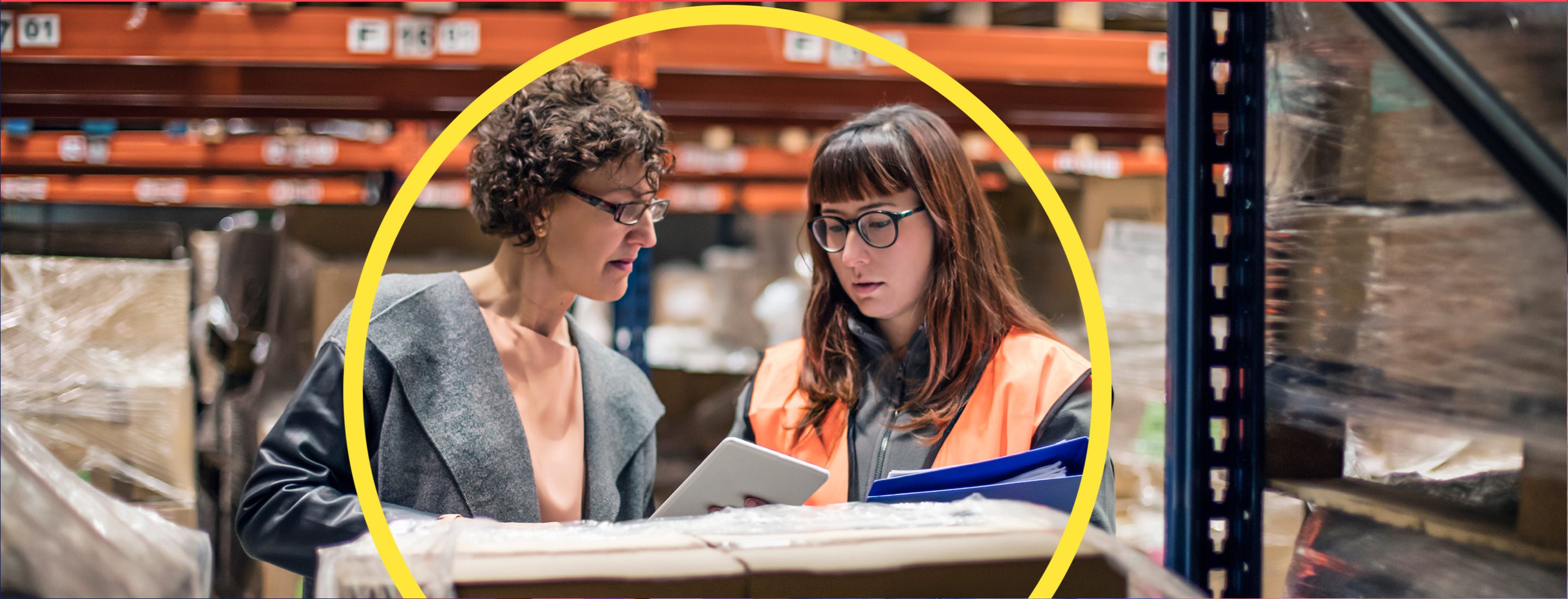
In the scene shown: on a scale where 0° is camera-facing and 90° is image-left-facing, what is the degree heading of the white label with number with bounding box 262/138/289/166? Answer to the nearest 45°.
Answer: approximately 0°

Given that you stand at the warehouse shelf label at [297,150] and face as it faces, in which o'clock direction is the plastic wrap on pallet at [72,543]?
The plastic wrap on pallet is roughly at 12 o'clock from the warehouse shelf label.

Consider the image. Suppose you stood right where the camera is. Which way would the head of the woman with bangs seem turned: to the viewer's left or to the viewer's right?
to the viewer's left

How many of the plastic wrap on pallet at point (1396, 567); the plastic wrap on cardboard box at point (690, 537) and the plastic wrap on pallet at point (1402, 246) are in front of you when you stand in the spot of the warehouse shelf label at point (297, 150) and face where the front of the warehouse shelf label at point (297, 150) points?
3

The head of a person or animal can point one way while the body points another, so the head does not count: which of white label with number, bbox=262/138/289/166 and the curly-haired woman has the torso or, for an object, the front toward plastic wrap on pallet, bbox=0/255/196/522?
the white label with number

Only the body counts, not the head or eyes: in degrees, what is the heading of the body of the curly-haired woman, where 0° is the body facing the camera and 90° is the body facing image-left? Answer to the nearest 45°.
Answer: approximately 315°

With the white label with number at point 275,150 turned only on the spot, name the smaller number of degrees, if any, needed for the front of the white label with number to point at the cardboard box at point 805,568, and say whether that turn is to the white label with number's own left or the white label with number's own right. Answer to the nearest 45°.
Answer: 0° — it already faces it

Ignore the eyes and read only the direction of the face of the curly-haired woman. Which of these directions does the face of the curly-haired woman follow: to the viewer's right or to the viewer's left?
to the viewer's right
